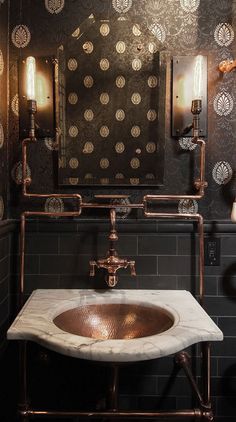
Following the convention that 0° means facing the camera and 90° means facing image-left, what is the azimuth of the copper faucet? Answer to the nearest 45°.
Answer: approximately 0°

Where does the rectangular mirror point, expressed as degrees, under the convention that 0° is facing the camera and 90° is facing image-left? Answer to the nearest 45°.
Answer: approximately 0°

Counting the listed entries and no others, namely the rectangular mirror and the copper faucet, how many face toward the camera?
2
